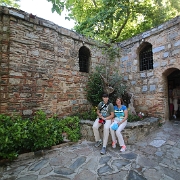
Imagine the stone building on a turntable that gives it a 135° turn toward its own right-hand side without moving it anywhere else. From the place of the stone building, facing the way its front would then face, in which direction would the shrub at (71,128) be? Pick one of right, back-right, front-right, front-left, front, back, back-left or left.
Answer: back-left

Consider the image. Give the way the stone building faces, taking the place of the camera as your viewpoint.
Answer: facing the viewer and to the left of the viewer

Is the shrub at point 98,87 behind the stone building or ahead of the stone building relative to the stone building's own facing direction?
ahead

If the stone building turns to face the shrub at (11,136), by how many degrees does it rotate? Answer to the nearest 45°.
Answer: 0° — it already faces it
